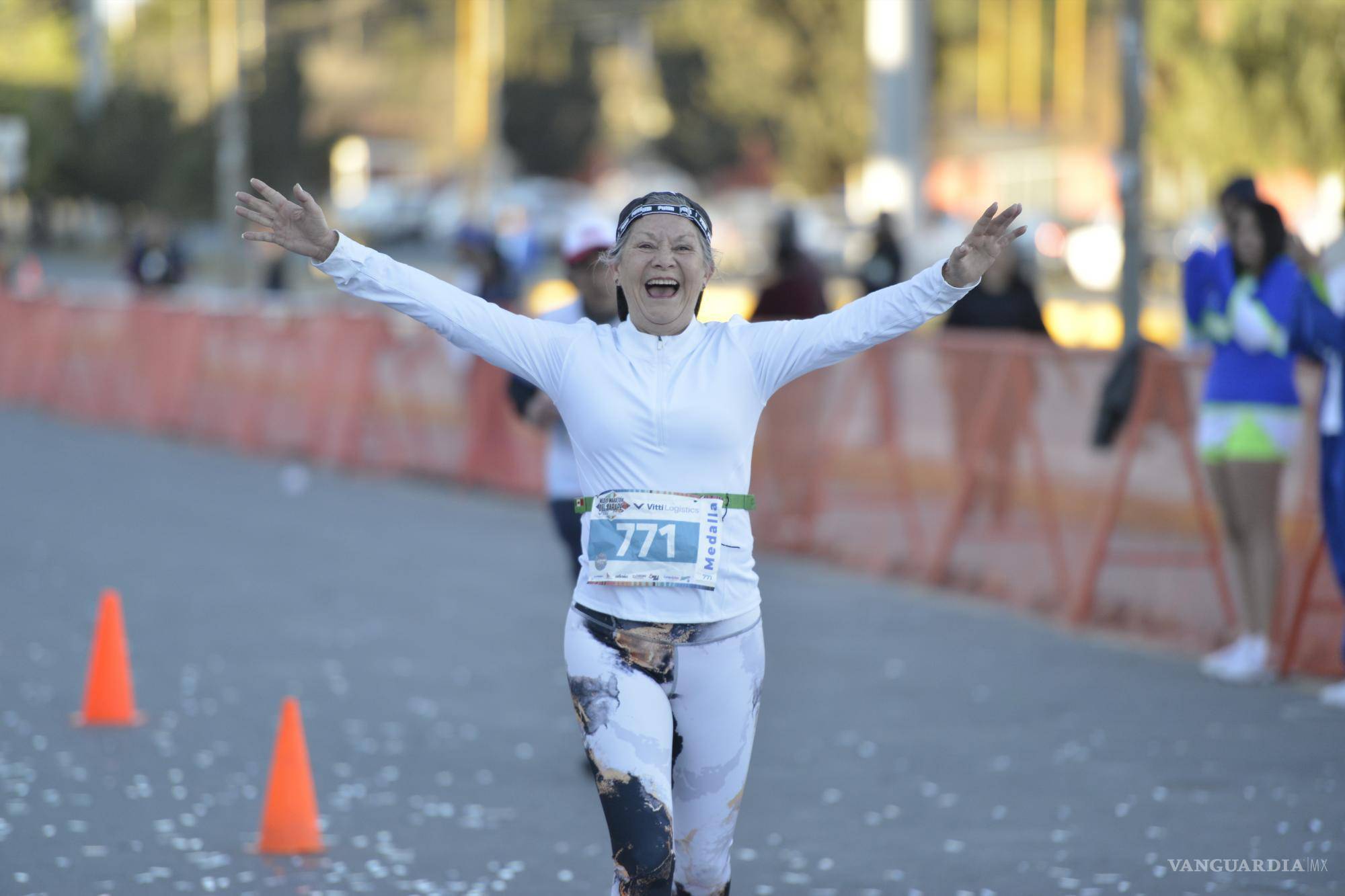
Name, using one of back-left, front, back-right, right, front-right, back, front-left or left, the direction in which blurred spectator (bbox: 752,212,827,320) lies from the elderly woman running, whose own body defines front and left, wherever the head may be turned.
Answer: back

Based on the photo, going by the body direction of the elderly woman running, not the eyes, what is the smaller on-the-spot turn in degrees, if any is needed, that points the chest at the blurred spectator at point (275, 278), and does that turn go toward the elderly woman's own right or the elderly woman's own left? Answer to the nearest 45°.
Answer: approximately 180°

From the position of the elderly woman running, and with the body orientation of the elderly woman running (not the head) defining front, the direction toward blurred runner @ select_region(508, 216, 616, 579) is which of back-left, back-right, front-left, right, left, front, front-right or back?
back

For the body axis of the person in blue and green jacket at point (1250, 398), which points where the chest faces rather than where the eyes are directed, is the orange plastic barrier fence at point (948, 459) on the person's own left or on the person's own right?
on the person's own right

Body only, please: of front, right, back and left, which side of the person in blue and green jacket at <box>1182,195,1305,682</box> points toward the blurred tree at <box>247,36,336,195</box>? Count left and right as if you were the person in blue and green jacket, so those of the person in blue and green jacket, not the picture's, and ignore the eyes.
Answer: right
